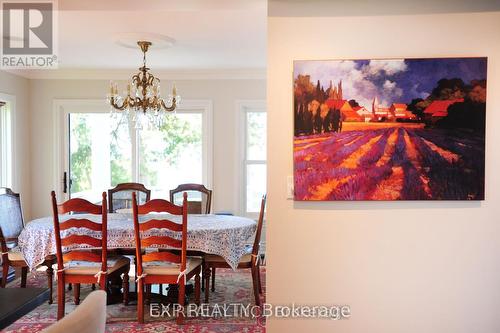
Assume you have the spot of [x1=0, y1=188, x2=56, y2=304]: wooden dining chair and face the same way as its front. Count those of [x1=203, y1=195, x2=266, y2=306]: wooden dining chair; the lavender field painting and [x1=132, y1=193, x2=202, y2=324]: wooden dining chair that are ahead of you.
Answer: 3

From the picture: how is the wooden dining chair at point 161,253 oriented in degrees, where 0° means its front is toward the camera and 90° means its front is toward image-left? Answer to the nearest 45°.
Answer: approximately 180°

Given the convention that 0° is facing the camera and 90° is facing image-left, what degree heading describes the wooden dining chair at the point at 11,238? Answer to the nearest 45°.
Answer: approximately 315°

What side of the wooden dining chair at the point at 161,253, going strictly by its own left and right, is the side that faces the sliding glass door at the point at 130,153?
front

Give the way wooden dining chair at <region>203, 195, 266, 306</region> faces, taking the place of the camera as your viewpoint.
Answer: facing to the left of the viewer

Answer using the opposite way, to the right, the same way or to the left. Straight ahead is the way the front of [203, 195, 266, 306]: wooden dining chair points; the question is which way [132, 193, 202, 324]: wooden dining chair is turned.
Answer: to the right

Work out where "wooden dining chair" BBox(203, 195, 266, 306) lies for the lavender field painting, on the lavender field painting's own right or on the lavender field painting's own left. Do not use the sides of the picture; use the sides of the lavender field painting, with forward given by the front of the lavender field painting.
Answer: on the lavender field painting's own right

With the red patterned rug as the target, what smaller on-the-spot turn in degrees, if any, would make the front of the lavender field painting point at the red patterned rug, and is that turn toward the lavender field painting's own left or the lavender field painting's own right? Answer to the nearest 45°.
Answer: approximately 90° to the lavender field painting's own right

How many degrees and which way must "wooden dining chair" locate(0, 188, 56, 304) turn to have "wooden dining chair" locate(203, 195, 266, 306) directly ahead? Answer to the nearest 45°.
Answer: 0° — it already faces it

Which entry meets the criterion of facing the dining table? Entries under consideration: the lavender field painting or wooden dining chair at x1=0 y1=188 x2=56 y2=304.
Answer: the wooden dining chair

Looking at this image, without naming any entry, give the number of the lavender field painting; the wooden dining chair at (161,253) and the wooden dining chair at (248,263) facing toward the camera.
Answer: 1

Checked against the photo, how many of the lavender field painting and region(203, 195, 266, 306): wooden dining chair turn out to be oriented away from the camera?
0

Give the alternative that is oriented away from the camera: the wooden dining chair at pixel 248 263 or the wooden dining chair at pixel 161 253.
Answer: the wooden dining chair at pixel 161 253

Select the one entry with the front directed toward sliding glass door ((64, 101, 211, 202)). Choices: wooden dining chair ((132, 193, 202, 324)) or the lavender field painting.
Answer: the wooden dining chair

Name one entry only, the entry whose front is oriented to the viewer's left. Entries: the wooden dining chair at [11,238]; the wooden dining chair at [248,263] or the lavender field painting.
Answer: the wooden dining chair at [248,263]
